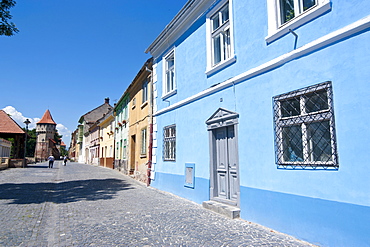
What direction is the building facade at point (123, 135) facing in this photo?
to the viewer's left

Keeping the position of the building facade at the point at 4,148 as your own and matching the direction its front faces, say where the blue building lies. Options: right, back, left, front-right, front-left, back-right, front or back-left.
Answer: front-right

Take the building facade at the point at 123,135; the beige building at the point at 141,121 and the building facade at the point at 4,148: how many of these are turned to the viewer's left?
2

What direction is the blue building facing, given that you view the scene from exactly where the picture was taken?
facing the viewer and to the left of the viewer

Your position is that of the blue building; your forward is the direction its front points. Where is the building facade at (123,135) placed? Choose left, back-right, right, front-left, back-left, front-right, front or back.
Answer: right

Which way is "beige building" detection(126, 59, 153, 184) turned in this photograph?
to the viewer's left

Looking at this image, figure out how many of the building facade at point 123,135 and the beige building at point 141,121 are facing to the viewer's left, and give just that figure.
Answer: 2

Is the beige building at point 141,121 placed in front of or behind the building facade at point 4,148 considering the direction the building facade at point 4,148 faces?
in front

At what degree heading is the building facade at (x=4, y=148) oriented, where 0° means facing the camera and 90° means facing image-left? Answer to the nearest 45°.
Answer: approximately 315°

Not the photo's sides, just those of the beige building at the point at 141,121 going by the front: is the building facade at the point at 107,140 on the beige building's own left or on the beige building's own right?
on the beige building's own right

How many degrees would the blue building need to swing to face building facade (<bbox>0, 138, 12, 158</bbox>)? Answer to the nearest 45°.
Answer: approximately 90° to its right

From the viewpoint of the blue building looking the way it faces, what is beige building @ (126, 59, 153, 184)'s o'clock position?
The beige building is roughly at 3 o'clock from the blue building.

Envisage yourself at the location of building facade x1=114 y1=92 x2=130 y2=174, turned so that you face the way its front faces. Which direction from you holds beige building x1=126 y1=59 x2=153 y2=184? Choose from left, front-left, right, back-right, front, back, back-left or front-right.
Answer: left

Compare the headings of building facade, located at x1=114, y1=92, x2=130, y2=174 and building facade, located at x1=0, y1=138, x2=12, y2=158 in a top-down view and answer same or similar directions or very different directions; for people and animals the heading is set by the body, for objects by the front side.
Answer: very different directions

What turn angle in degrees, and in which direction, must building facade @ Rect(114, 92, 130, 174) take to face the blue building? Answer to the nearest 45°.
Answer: approximately 90° to its left

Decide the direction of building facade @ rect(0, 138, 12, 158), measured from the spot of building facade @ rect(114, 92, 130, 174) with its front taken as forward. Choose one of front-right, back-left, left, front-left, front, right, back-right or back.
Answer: front-right

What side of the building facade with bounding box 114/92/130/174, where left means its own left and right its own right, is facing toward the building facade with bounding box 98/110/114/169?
right

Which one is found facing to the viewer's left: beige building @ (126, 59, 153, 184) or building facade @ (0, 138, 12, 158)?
the beige building

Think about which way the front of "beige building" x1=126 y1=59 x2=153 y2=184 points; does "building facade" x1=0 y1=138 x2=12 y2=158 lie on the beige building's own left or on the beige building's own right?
on the beige building's own right
